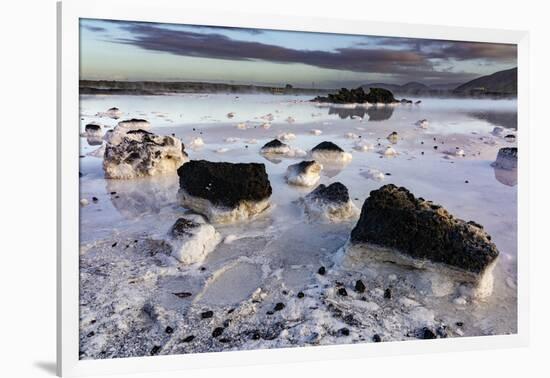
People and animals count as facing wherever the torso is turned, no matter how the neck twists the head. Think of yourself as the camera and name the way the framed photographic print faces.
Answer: facing the viewer and to the right of the viewer
